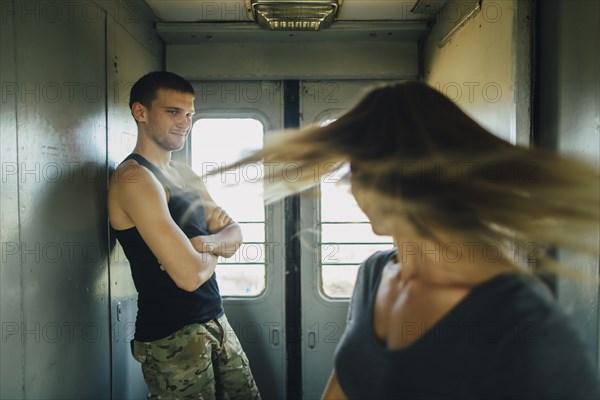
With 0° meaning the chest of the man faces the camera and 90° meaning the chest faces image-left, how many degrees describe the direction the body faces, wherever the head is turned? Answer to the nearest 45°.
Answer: approximately 315°

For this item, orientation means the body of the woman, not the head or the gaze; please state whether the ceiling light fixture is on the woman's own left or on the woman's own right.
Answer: on the woman's own right

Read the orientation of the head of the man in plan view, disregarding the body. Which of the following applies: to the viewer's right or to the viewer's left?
to the viewer's right

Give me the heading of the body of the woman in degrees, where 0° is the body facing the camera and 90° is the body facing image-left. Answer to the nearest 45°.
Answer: approximately 45°

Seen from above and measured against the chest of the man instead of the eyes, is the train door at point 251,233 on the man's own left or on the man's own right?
on the man's own left
